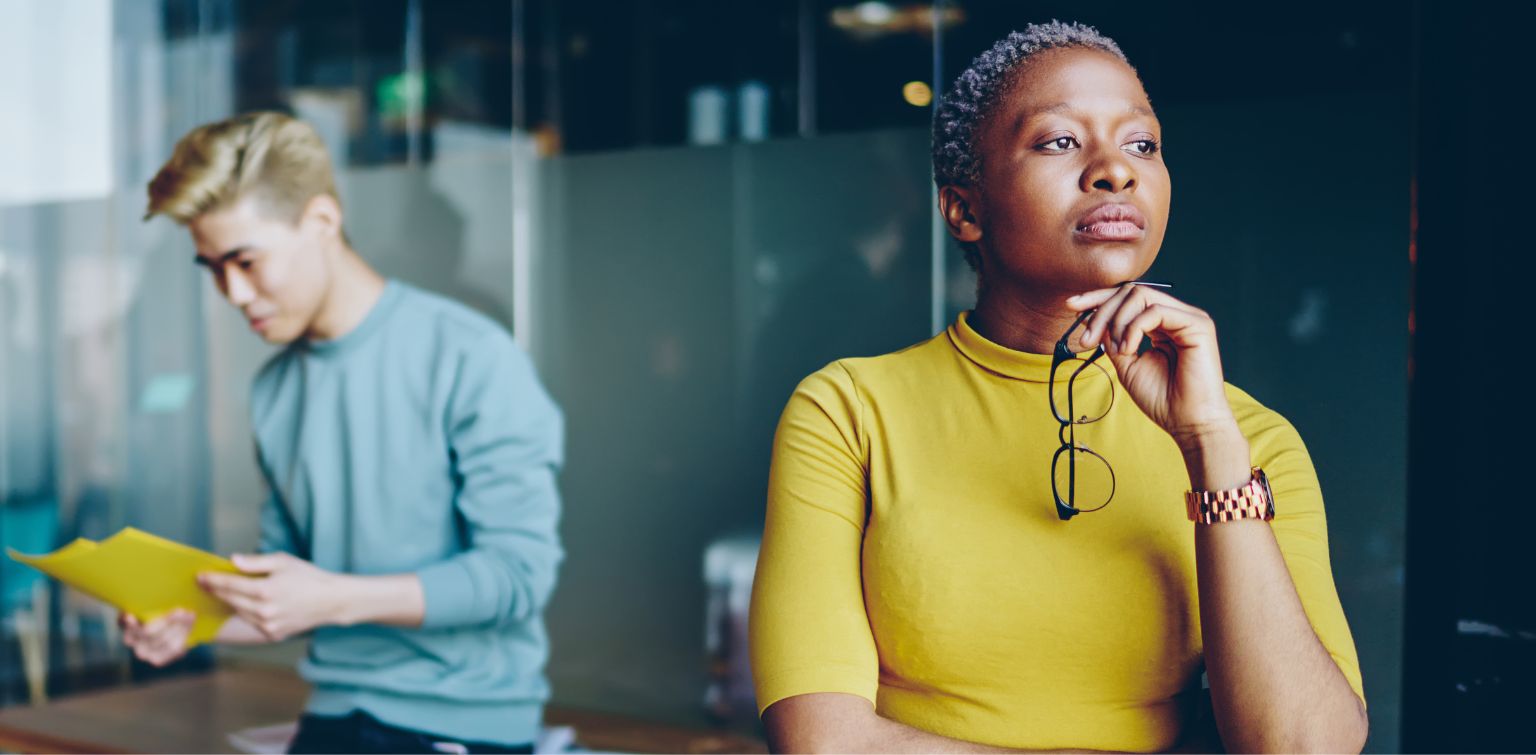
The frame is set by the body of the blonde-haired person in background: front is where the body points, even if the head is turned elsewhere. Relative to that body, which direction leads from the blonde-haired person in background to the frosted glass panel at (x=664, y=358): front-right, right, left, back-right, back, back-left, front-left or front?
back

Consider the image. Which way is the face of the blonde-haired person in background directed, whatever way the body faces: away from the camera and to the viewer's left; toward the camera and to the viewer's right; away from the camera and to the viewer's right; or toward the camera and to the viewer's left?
toward the camera and to the viewer's left
